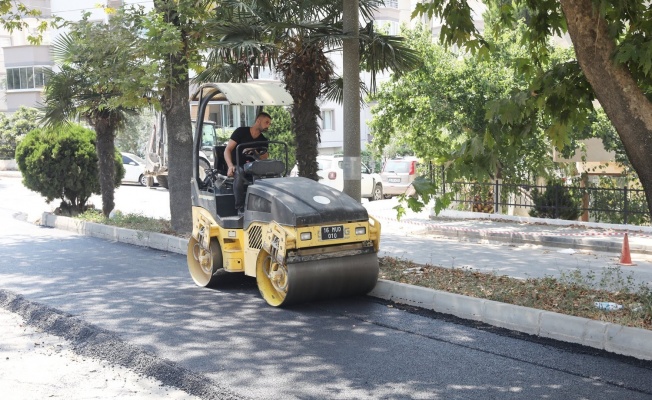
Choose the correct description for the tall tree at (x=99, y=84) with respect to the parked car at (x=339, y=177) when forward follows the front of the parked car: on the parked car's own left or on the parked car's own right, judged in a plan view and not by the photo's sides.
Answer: on the parked car's own right

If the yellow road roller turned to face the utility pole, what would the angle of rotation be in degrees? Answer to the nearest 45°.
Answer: approximately 90° to its left

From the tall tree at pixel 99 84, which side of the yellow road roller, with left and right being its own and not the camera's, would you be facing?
back

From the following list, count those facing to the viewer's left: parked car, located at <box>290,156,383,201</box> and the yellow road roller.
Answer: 0

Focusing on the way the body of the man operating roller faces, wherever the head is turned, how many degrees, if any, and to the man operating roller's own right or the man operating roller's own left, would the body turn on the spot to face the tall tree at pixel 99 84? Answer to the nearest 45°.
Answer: approximately 180°

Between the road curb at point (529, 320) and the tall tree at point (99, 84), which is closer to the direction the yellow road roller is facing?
the road curb

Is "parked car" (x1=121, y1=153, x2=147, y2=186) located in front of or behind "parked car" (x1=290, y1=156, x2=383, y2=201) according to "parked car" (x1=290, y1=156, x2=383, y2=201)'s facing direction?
behind

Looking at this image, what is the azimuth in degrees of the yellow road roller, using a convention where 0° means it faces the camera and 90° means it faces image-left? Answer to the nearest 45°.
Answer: approximately 315°

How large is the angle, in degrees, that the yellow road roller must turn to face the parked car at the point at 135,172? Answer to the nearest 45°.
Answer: approximately 135° to its left

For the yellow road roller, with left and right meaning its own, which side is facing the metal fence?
left
